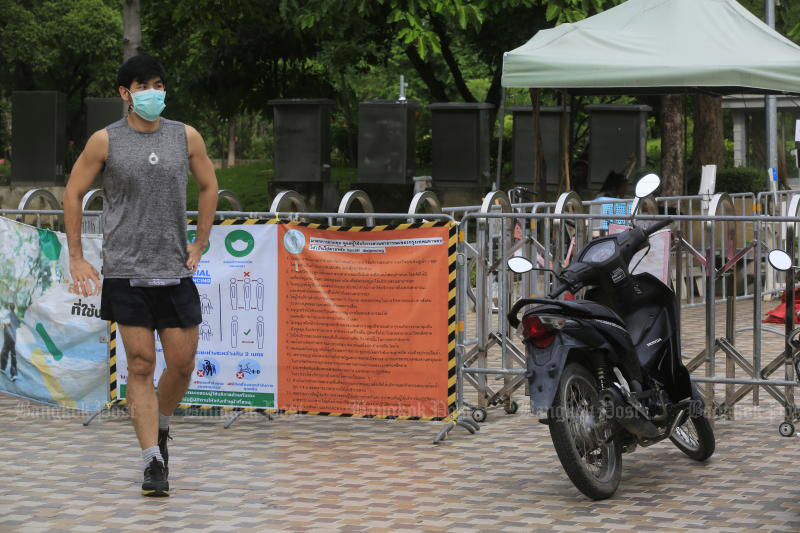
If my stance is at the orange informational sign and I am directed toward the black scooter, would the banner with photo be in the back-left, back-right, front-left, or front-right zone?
back-right

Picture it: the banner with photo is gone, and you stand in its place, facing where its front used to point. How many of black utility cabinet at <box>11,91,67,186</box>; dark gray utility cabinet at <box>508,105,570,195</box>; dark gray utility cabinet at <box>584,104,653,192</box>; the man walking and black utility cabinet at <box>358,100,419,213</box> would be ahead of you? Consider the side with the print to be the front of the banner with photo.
1

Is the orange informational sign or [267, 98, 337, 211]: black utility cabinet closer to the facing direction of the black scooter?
the black utility cabinet

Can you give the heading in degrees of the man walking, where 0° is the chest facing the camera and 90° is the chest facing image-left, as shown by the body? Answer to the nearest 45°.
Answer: approximately 0°

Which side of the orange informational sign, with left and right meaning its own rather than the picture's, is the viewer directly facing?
front

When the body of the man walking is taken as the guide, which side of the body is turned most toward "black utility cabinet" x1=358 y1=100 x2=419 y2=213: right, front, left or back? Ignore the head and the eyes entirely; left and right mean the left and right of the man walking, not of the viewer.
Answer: back

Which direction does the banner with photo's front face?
toward the camera

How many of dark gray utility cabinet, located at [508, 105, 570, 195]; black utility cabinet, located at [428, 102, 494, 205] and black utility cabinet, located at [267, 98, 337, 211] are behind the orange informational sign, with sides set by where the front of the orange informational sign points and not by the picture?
3

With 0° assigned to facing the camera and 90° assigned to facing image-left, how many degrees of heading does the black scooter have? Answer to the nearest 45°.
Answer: approximately 225°

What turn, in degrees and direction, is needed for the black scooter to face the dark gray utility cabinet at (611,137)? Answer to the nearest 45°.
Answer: approximately 45° to its left

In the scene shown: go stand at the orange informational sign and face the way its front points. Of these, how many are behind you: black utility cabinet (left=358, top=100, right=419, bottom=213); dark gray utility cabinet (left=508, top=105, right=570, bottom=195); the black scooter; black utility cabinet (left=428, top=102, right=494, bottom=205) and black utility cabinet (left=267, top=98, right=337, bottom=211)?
4

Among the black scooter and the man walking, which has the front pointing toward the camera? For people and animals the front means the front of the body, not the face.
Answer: the man walking

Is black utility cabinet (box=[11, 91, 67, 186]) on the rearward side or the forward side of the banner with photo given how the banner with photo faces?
on the rearward side

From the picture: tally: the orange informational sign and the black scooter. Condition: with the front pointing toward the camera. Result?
1

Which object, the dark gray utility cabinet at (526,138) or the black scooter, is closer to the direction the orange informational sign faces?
the black scooter

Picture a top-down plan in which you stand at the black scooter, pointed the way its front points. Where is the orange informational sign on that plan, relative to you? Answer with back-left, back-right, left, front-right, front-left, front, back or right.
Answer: left
